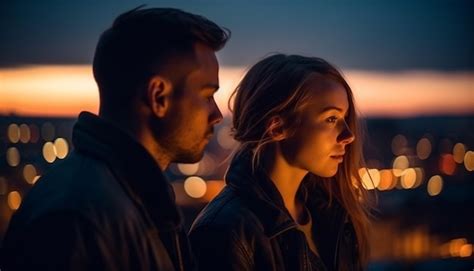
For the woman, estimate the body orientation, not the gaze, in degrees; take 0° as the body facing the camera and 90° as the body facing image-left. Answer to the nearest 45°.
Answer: approximately 315°

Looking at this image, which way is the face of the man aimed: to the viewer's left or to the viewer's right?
to the viewer's right

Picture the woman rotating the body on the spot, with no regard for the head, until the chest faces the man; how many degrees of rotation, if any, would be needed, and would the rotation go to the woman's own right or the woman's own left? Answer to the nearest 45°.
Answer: approximately 90° to the woman's own right
